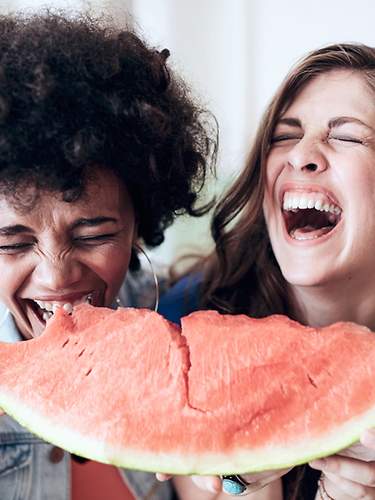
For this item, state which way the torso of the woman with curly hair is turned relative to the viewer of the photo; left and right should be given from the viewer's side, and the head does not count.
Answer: facing the viewer
